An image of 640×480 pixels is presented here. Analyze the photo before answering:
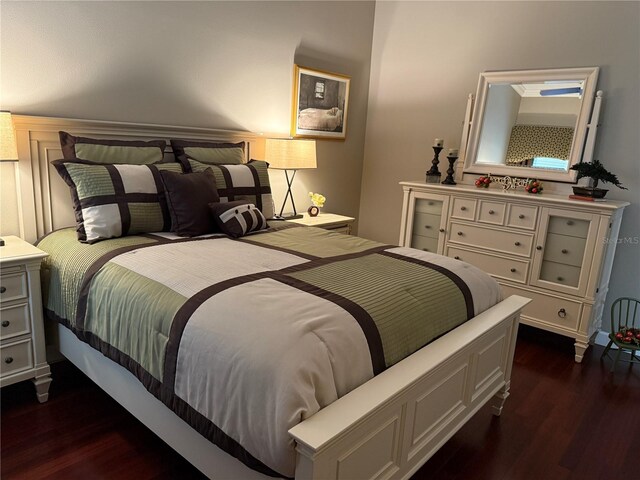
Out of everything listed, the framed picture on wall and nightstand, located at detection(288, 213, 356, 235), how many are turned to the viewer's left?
0

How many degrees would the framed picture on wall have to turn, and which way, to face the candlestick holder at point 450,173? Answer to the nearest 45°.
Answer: approximately 45° to its left

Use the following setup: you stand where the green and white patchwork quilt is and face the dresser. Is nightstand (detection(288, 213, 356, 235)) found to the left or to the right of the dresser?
left

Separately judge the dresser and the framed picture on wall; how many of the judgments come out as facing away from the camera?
0

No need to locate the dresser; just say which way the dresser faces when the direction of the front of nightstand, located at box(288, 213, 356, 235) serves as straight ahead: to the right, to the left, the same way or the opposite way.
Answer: to the right

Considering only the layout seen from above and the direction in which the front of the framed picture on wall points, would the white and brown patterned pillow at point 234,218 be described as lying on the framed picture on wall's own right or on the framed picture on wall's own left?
on the framed picture on wall's own right

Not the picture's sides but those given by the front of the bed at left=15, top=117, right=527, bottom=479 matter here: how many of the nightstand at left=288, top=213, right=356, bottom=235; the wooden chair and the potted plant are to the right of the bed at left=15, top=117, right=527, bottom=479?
0

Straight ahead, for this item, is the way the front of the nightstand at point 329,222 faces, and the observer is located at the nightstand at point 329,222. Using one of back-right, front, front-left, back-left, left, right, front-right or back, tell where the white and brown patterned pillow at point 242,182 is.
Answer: right

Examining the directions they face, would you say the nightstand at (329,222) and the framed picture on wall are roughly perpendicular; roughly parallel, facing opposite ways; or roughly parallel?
roughly parallel

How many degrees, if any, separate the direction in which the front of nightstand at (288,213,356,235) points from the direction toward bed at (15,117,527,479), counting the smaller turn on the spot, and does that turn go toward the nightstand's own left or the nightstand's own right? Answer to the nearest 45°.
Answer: approximately 45° to the nightstand's own right

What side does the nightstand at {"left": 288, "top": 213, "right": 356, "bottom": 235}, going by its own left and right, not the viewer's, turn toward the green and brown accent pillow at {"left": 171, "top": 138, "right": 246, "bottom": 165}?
right

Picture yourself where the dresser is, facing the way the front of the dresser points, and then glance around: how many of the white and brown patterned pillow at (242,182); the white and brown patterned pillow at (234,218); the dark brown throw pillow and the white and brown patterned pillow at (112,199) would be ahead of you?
4

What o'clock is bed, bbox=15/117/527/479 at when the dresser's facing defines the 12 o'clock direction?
The bed is roughly at 11 o'clock from the dresser.

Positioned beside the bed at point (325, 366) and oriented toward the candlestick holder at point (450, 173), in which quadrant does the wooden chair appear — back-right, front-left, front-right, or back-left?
front-right

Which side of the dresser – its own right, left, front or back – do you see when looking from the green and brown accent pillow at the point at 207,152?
front

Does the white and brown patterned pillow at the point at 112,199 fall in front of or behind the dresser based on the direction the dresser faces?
in front

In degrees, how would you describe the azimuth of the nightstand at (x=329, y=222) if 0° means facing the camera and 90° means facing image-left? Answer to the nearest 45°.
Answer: approximately 315°

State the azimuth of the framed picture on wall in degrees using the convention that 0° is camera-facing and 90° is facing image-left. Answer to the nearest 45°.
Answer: approximately 315°

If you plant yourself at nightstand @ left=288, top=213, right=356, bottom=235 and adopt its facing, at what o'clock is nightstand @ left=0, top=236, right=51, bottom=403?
nightstand @ left=0, top=236, right=51, bottom=403 is roughly at 3 o'clock from nightstand @ left=288, top=213, right=356, bottom=235.

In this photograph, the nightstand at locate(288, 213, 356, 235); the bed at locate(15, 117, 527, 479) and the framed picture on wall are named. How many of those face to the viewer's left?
0

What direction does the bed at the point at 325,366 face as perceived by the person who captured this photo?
facing the viewer and to the right of the viewer
